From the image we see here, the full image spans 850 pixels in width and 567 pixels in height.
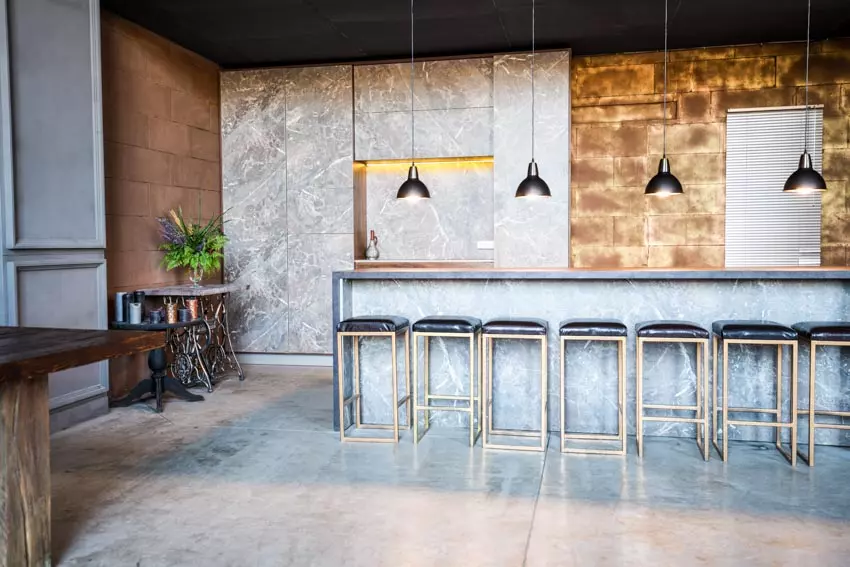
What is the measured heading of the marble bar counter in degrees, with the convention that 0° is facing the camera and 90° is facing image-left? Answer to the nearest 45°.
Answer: approximately 0°

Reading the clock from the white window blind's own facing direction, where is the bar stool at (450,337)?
The bar stool is roughly at 1 o'clock from the white window blind.

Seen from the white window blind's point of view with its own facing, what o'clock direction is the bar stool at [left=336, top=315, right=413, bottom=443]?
The bar stool is roughly at 1 o'clock from the white window blind.

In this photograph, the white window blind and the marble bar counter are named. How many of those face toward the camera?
2

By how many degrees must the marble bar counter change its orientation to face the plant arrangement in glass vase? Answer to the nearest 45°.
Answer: approximately 90° to its right

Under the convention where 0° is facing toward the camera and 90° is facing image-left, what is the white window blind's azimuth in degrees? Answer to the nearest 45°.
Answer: approximately 0°
